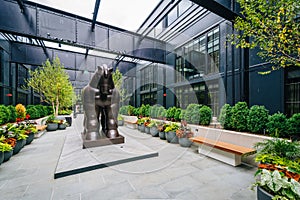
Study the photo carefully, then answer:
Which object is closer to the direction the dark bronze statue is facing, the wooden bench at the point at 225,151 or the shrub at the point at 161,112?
the wooden bench

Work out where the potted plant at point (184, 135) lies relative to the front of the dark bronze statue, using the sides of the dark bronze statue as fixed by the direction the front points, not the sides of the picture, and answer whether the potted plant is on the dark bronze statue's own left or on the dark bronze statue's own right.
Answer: on the dark bronze statue's own left

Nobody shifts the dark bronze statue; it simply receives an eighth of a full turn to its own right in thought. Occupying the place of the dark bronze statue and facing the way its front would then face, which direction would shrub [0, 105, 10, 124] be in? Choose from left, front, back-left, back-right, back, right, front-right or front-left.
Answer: right

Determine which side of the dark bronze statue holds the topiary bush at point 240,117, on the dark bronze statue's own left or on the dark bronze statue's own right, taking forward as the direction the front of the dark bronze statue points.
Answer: on the dark bronze statue's own left

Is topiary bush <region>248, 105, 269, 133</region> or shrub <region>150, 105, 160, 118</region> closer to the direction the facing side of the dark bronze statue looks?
the topiary bush

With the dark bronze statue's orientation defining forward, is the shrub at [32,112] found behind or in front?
behind

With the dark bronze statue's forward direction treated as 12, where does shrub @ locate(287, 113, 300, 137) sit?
The shrub is roughly at 10 o'clock from the dark bronze statue.

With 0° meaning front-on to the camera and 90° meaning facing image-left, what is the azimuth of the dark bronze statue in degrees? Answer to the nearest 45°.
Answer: approximately 0°
